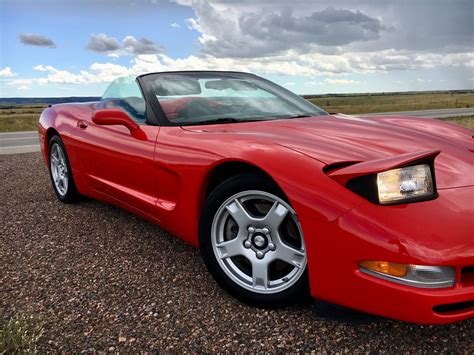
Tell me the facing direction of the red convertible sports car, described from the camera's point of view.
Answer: facing the viewer and to the right of the viewer
